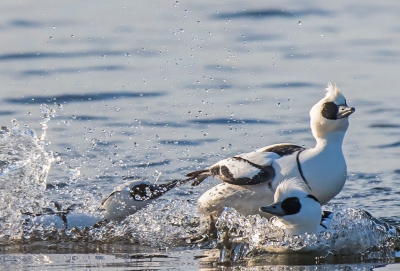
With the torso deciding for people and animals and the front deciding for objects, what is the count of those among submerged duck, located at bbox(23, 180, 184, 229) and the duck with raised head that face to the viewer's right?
2

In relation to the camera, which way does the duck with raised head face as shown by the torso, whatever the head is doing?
to the viewer's right

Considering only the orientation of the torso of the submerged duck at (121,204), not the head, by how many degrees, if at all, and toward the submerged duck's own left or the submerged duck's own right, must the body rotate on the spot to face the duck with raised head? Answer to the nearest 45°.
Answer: approximately 45° to the submerged duck's own right

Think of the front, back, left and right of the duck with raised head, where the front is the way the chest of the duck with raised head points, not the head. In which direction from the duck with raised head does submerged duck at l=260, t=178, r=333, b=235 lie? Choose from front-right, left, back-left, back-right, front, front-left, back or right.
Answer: right

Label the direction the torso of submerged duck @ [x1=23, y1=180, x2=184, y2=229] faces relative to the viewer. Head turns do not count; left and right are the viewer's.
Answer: facing to the right of the viewer

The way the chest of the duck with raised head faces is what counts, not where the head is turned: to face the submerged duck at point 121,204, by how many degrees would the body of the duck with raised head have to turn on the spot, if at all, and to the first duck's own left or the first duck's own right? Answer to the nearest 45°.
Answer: approximately 180°

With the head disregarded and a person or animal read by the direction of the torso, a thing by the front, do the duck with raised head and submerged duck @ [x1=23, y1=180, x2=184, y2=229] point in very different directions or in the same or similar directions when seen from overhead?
same or similar directions

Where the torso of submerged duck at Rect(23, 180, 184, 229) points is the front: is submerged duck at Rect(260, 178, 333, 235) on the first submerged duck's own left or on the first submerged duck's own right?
on the first submerged duck's own right

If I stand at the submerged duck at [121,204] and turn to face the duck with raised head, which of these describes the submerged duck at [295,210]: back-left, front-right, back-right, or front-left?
front-right
